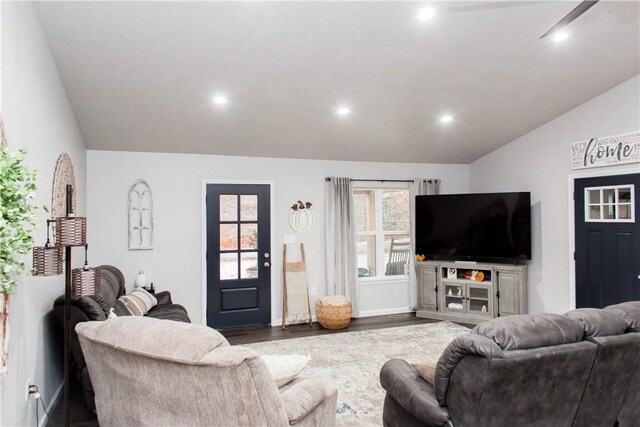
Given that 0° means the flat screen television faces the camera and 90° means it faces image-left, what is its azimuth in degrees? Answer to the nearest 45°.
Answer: approximately 0°

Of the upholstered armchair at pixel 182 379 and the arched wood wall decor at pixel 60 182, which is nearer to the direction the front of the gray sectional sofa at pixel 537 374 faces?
the arched wood wall decor

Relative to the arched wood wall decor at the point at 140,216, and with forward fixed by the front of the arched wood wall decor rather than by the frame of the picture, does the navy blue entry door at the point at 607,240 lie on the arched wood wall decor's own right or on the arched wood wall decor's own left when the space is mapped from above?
on the arched wood wall decor's own left

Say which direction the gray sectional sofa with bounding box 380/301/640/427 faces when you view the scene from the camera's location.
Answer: facing away from the viewer and to the left of the viewer

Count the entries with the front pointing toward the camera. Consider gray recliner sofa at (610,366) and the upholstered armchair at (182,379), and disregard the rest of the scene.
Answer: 0

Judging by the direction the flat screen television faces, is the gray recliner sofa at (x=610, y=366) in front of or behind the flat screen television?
in front

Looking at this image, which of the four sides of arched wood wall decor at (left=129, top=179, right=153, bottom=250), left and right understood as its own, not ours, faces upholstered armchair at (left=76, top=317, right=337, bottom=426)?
front

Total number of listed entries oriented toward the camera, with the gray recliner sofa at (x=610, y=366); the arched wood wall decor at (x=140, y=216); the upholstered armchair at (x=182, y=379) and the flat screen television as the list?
2

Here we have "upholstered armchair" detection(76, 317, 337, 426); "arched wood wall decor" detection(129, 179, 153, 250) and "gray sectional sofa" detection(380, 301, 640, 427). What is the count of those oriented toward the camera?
1

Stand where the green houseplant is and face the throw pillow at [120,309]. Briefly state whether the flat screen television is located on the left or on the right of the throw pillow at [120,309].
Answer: right

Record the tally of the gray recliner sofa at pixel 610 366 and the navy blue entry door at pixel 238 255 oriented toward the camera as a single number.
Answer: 1
